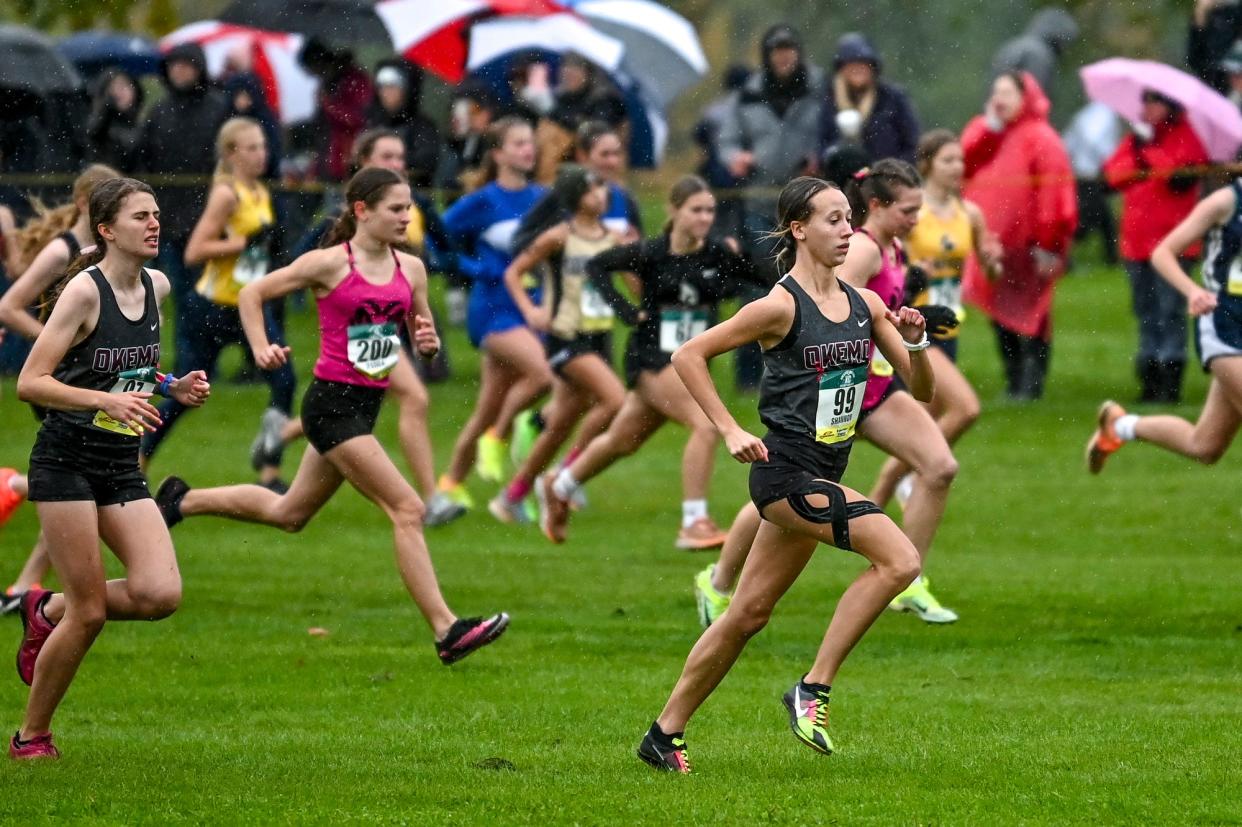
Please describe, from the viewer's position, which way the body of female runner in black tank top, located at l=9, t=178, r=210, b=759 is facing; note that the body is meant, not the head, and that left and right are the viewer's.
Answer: facing the viewer and to the right of the viewer

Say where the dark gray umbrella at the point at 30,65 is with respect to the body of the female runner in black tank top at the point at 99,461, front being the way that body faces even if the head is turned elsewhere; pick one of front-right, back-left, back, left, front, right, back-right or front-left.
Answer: back-left

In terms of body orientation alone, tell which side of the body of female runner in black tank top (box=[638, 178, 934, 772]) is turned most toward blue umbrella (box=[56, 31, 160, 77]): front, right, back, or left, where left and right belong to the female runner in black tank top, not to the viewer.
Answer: back

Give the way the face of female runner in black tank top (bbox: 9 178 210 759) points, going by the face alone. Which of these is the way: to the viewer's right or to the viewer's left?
to the viewer's right

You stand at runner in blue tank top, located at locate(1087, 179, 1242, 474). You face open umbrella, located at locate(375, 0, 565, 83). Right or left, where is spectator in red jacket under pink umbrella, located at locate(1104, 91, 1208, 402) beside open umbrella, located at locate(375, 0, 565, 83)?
right

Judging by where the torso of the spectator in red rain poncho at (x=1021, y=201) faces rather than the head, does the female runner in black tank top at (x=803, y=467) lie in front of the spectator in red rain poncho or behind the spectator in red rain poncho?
in front

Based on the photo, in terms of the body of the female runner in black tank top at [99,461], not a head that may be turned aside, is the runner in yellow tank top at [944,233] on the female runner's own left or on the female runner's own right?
on the female runner's own left

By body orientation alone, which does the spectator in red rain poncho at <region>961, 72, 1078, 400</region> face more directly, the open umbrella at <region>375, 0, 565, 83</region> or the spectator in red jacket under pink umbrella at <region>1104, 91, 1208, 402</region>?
the open umbrella

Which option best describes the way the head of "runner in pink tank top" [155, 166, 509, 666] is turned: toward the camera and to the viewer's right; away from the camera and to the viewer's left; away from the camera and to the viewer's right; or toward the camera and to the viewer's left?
toward the camera and to the viewer's right

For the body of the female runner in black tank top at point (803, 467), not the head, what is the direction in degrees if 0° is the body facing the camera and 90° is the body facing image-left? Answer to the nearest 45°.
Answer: approximately 315°

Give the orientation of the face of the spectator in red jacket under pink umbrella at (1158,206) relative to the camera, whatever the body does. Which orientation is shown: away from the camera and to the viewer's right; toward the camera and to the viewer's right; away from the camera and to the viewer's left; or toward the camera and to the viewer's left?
toward the camera and to the viewer's left

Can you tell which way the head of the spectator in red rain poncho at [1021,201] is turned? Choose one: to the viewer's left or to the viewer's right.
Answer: to the viewer's left
